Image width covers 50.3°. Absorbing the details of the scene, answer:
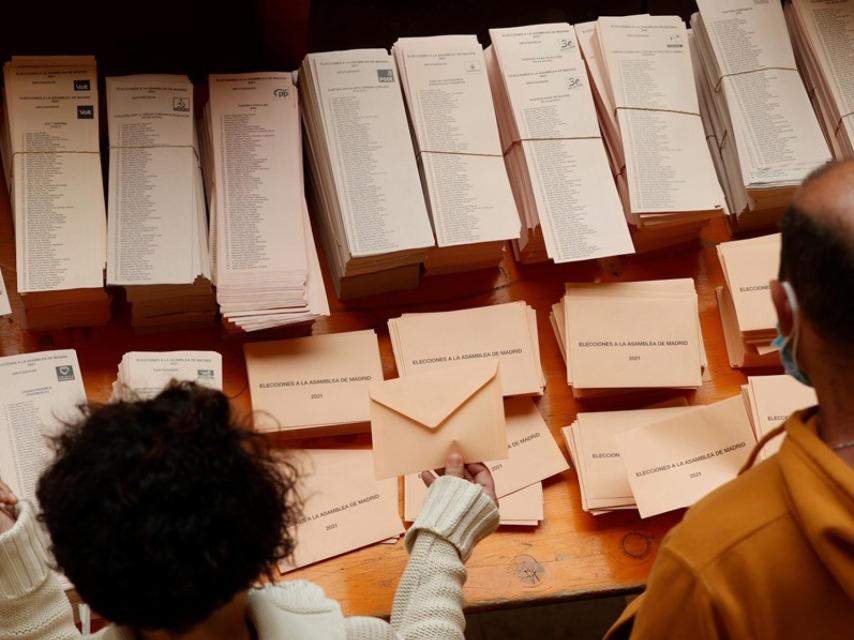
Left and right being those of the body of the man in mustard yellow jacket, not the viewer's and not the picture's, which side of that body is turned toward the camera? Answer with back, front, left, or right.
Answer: back

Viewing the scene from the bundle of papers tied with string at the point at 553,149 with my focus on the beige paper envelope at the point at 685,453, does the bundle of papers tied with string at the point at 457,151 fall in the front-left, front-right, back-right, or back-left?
back-right

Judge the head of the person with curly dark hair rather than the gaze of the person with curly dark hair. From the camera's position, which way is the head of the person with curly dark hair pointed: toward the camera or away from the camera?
away from the camera

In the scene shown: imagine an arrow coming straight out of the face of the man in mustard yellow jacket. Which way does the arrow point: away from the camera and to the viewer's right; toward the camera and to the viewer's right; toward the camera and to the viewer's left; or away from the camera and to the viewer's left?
away from the camera and to the viewer's left

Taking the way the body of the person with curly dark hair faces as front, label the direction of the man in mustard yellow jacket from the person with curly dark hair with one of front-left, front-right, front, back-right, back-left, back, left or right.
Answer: right

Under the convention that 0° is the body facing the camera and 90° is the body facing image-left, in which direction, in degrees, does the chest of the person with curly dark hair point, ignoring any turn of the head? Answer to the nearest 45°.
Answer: approximately 180°

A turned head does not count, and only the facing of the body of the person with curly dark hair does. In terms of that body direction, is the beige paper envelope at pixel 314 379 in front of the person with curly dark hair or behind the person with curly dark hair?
in front

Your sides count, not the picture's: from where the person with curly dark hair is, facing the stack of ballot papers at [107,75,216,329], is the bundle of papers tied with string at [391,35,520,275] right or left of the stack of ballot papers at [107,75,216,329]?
right

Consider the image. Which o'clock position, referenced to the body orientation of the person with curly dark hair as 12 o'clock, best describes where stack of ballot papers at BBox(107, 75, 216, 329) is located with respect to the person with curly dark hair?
The stack of ballot papers is roughly at 12 o'clock from the person with curly dark hair.

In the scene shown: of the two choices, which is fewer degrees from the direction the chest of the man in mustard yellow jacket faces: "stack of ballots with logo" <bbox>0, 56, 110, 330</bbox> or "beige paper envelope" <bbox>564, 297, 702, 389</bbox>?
the beige paper envelope

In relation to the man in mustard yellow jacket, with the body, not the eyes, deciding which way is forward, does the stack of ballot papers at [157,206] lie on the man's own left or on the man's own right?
on the man's own left

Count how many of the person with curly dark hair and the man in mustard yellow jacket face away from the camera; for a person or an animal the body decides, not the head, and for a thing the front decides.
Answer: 2

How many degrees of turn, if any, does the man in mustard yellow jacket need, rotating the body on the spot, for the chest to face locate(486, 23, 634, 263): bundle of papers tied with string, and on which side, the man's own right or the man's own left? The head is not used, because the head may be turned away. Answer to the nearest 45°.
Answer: approximately 45° to the man's own left
